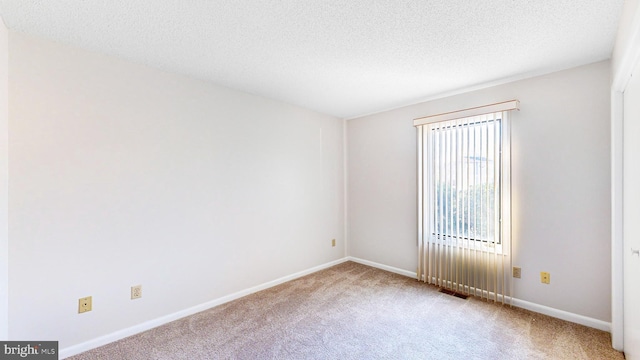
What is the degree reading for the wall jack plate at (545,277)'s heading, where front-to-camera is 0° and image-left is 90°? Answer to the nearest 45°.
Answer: approximately 0°
